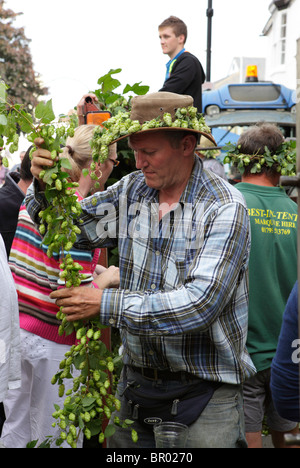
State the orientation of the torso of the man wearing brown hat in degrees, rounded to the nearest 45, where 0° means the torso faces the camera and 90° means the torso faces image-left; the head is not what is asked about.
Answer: approximately 45°

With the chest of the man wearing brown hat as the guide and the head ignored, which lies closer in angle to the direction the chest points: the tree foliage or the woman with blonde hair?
the woman with blonde hair

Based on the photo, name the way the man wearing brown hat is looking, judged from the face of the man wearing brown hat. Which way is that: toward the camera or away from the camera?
toward the camera

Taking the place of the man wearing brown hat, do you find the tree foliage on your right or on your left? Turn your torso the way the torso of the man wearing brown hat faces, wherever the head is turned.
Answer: on your right

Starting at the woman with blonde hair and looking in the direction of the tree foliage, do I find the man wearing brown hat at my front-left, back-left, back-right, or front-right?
back-right

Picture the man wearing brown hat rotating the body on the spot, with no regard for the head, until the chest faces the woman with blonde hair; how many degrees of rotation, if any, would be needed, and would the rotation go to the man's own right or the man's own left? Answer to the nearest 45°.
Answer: approximately 90° to the man's own right

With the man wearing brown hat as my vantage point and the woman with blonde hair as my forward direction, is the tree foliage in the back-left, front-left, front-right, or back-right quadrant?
front-right
